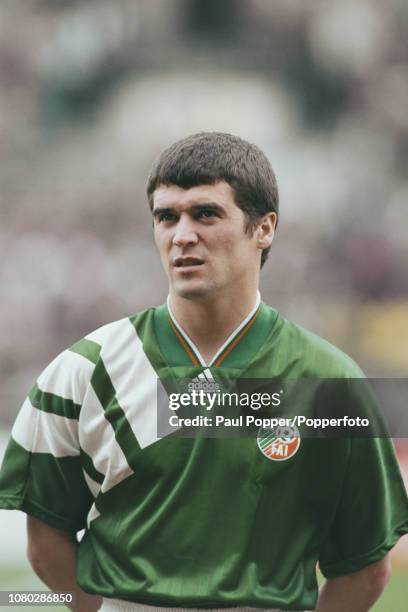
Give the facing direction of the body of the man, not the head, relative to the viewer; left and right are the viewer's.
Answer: facing the viewer

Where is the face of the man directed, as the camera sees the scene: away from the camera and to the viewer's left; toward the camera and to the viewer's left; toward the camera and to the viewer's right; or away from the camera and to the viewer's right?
toward the camera and to the viewer's left
